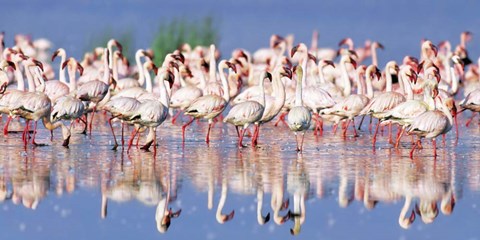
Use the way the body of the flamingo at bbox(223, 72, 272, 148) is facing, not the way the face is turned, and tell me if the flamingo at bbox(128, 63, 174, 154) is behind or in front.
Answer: behind

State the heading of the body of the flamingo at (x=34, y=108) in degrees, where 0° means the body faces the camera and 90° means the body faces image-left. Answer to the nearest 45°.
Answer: approximately 270°

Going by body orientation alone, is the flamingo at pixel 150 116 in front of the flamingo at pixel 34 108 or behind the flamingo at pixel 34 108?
in front

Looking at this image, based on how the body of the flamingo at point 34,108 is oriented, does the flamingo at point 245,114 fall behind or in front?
in front

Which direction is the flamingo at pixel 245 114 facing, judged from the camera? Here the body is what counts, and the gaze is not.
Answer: to the viewer's right

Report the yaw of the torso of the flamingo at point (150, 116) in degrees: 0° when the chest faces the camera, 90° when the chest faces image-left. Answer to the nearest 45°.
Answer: approximately 270°
